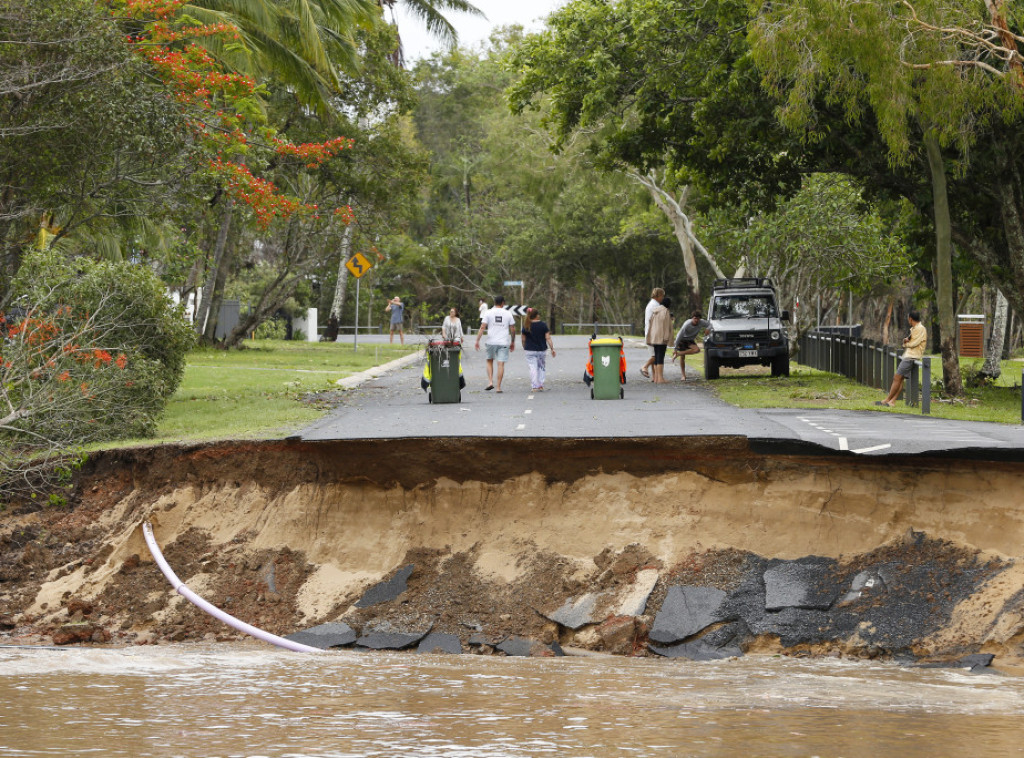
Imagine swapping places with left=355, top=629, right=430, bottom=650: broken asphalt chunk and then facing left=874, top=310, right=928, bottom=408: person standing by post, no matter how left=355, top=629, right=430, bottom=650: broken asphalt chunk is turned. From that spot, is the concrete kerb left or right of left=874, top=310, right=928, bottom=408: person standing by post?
left

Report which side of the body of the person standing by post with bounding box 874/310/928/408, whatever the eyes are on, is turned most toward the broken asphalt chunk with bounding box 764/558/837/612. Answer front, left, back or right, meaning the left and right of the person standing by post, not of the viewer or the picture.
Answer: left

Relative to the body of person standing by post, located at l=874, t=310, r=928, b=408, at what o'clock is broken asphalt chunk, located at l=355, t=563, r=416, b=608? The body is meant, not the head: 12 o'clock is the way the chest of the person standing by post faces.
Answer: The broken asphalt chunk is roughly at 10 o'clock from the person standing by post.

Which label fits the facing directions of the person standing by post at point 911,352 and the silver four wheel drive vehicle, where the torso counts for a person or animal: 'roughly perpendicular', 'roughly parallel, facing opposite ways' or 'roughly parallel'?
roughly perpendicular

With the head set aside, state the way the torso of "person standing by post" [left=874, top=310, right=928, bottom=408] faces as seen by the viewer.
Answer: to the viewer's left
